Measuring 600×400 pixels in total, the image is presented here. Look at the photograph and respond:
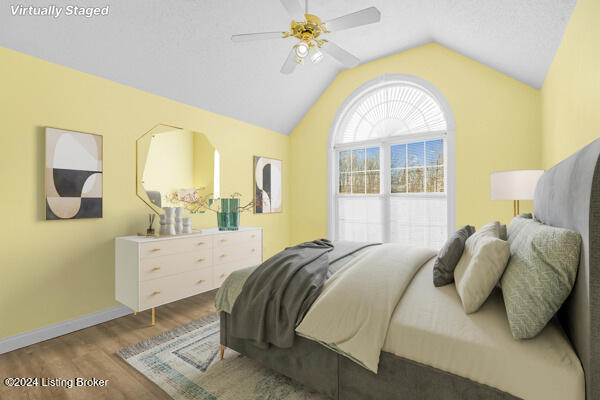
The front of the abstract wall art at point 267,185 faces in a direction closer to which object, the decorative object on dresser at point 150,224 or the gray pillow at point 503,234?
the gray pillow

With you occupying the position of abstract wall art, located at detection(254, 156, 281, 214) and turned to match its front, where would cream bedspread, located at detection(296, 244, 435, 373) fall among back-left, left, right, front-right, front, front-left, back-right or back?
front-right

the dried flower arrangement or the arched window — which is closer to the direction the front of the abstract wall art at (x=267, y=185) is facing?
the arched window

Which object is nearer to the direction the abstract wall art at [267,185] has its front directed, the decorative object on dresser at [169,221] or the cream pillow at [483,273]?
the cream pillow

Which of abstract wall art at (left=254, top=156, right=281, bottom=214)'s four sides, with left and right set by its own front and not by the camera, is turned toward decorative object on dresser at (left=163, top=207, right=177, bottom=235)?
right

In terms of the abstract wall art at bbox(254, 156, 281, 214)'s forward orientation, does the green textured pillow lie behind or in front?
in front

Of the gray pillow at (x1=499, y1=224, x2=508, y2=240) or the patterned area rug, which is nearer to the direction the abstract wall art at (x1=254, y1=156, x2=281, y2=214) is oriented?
the gray pillow

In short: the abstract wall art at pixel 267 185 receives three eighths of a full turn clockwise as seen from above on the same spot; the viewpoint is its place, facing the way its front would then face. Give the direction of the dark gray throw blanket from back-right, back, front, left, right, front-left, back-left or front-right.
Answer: left

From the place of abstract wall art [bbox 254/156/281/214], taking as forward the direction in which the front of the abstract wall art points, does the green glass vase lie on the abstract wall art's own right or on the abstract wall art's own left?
on the abstract wall art's own right

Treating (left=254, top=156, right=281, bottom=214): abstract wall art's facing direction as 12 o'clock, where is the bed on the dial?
The bed is roughly at 1 o'clock from the abstract wall art.

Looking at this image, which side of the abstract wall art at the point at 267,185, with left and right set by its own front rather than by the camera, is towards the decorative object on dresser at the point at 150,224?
right

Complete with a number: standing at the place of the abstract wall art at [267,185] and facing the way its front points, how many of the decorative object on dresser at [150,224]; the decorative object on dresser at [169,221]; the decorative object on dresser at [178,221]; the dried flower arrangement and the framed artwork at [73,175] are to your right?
5

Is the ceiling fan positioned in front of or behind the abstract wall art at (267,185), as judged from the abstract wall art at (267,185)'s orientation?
in front

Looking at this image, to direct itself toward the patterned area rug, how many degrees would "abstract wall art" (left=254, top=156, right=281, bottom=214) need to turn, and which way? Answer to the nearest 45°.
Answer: approximately 45° to its right

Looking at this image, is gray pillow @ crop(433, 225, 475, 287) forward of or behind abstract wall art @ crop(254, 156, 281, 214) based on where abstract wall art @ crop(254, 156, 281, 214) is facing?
forward

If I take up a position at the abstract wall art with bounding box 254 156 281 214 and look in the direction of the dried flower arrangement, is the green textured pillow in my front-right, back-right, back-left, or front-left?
front-left
